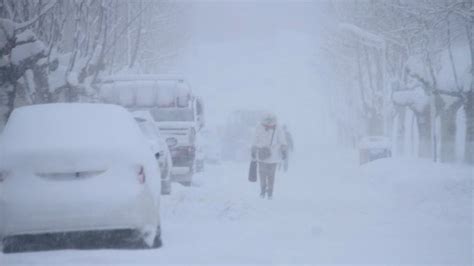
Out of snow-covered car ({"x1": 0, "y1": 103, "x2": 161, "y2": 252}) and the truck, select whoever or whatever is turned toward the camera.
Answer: the truck

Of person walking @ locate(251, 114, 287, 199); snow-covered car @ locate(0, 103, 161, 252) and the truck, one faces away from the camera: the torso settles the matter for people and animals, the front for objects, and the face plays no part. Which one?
the snow-covered car

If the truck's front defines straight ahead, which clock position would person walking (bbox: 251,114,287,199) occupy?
The person walking is roughly at 11 o'clock from the truck.

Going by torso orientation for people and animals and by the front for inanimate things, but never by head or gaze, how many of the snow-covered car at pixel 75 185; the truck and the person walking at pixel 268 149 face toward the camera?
2

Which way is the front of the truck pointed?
toward the camera

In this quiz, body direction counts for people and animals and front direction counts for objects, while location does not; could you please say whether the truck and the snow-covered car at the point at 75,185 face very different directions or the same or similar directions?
very different directions

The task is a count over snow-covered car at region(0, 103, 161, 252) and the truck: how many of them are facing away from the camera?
1

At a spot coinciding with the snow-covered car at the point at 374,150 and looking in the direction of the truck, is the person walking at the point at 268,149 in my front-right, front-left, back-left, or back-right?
front-left

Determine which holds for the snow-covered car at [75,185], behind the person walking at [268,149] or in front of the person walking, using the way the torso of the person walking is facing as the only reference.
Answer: in front

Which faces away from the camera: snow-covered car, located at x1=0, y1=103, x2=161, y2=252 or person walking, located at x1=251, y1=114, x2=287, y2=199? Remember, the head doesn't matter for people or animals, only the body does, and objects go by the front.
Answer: the snow-covered car

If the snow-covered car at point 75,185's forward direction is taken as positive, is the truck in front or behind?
in front

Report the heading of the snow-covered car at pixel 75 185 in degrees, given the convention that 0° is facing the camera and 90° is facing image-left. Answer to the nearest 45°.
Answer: approximately 180°

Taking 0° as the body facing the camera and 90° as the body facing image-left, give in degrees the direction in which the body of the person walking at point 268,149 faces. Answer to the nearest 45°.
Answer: approximately 0°

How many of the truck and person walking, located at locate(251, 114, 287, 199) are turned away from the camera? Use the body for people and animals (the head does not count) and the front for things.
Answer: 0

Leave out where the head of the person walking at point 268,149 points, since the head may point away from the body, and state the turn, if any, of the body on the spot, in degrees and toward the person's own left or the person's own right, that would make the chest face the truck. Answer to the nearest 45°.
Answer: approximately 135° to the person's own right
